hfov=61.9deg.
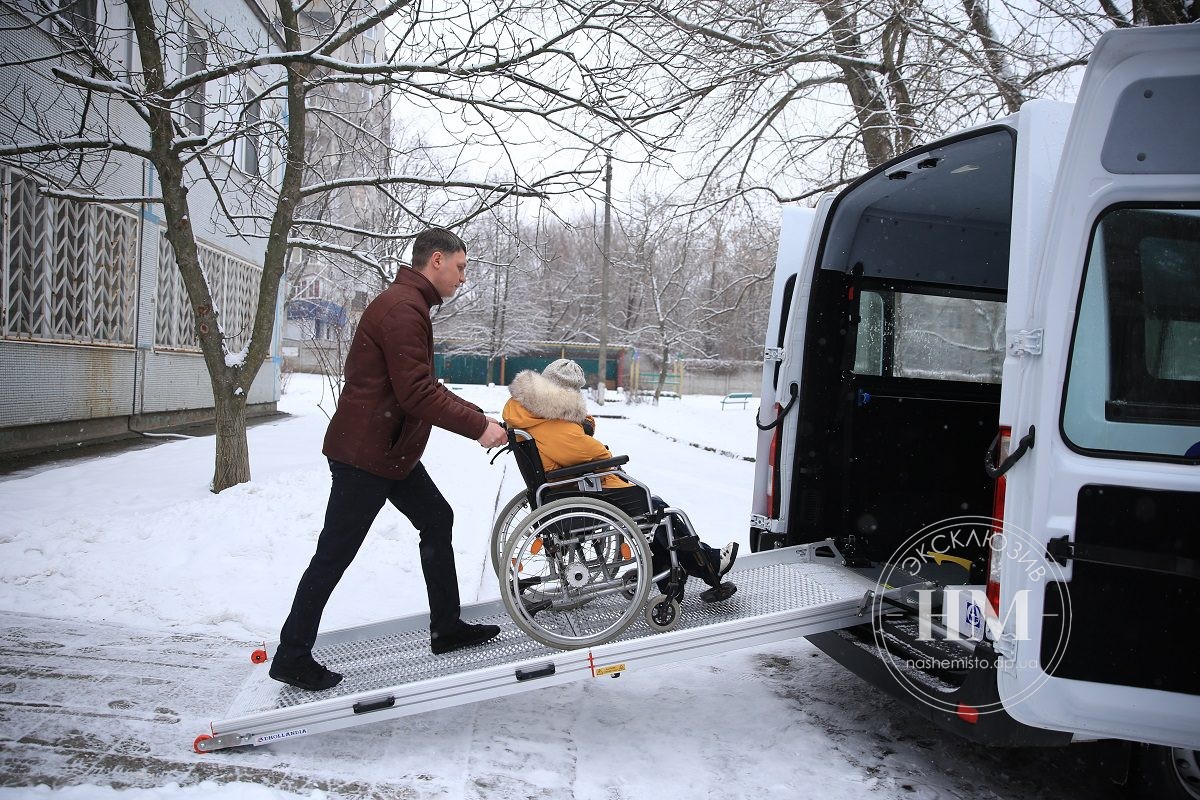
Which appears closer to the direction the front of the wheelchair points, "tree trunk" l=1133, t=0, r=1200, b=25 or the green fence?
the tree trunk

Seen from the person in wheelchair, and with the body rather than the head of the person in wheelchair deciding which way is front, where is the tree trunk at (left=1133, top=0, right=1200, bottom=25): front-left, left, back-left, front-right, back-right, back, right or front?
front-left

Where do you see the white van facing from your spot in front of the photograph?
facing away from the viewer and to the right of the viewer

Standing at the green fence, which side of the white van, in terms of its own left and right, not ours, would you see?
left

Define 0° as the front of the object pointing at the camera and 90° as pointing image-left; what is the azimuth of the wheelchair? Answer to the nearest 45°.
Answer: approximately 270°

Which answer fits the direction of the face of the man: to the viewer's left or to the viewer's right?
to the viewer's right

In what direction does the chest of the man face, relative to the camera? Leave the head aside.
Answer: to the viewer's right

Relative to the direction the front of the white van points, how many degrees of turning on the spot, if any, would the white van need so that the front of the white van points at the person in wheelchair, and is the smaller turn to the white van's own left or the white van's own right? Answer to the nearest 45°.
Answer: approximately 135° to the white van's own left

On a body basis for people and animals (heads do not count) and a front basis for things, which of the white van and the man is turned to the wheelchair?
the man

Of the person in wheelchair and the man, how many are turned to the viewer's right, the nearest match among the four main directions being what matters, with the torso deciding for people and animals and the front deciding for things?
2

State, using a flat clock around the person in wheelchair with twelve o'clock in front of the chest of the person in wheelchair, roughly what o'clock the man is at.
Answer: The man is roughly at 5 o'clock from the person in wheelchair.

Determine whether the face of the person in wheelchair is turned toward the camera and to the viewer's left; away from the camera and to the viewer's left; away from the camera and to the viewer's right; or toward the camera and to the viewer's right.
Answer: away from the camera and to the viewer's right

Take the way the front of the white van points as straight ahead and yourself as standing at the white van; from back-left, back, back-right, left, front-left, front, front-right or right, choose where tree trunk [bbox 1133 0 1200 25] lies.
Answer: front-left

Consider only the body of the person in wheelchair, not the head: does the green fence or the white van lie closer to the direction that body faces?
the white van

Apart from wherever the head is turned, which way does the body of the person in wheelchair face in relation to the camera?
to the viewer's right
